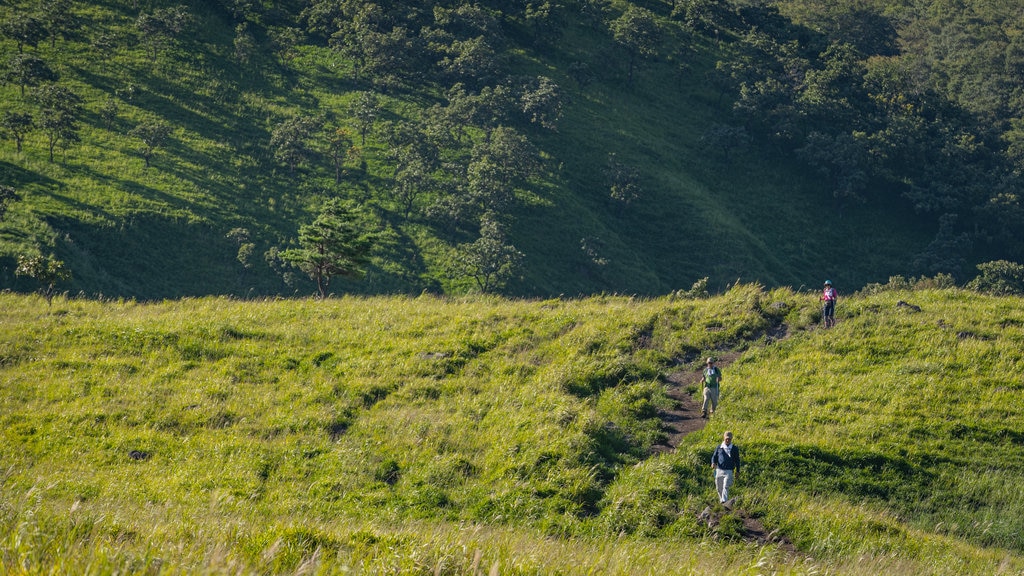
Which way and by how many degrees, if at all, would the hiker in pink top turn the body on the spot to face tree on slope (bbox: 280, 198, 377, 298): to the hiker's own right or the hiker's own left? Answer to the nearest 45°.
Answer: approximately 90° to the hiker's own right

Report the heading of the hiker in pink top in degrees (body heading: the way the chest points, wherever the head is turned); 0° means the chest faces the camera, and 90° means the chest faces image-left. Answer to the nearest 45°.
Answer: approximately 0°

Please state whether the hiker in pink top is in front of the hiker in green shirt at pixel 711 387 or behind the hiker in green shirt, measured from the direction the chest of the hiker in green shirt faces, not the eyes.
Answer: behind

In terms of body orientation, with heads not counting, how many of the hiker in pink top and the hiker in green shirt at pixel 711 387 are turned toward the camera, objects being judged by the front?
2

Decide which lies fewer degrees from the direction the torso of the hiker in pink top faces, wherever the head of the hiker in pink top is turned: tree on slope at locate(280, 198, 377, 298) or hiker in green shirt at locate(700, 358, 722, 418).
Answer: the hiker in green shirt
